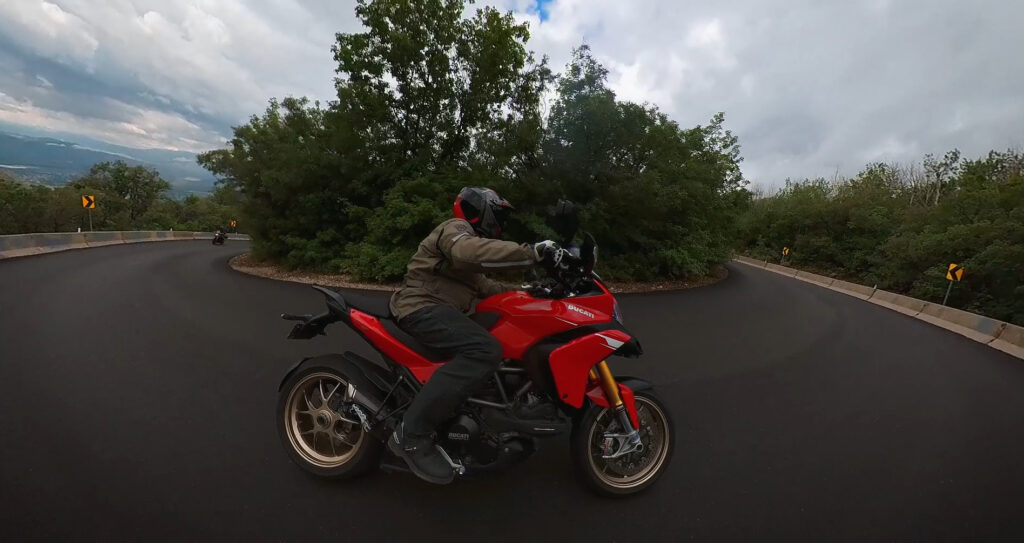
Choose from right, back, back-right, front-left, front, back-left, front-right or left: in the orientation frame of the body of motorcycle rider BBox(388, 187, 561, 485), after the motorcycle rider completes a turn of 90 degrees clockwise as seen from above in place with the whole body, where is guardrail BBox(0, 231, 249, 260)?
back-right

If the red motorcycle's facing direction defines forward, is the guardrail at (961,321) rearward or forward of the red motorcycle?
forward

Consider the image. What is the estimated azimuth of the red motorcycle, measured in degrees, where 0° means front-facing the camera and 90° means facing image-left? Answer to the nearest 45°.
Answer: approximately 270°

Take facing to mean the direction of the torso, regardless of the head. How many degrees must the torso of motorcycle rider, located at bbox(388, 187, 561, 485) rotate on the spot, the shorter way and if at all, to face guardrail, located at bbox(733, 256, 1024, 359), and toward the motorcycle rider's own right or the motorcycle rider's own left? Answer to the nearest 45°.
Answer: approximately 45° to the motorcycle rider's own left

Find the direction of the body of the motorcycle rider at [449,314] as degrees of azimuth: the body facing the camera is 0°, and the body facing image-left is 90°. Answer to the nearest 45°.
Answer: approximately 270°

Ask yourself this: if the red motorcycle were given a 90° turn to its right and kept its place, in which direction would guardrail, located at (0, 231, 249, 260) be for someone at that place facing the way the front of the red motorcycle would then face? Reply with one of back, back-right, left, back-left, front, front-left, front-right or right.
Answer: back-right

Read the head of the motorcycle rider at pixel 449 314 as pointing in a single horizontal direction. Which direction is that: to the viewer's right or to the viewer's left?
to the viewer's right
